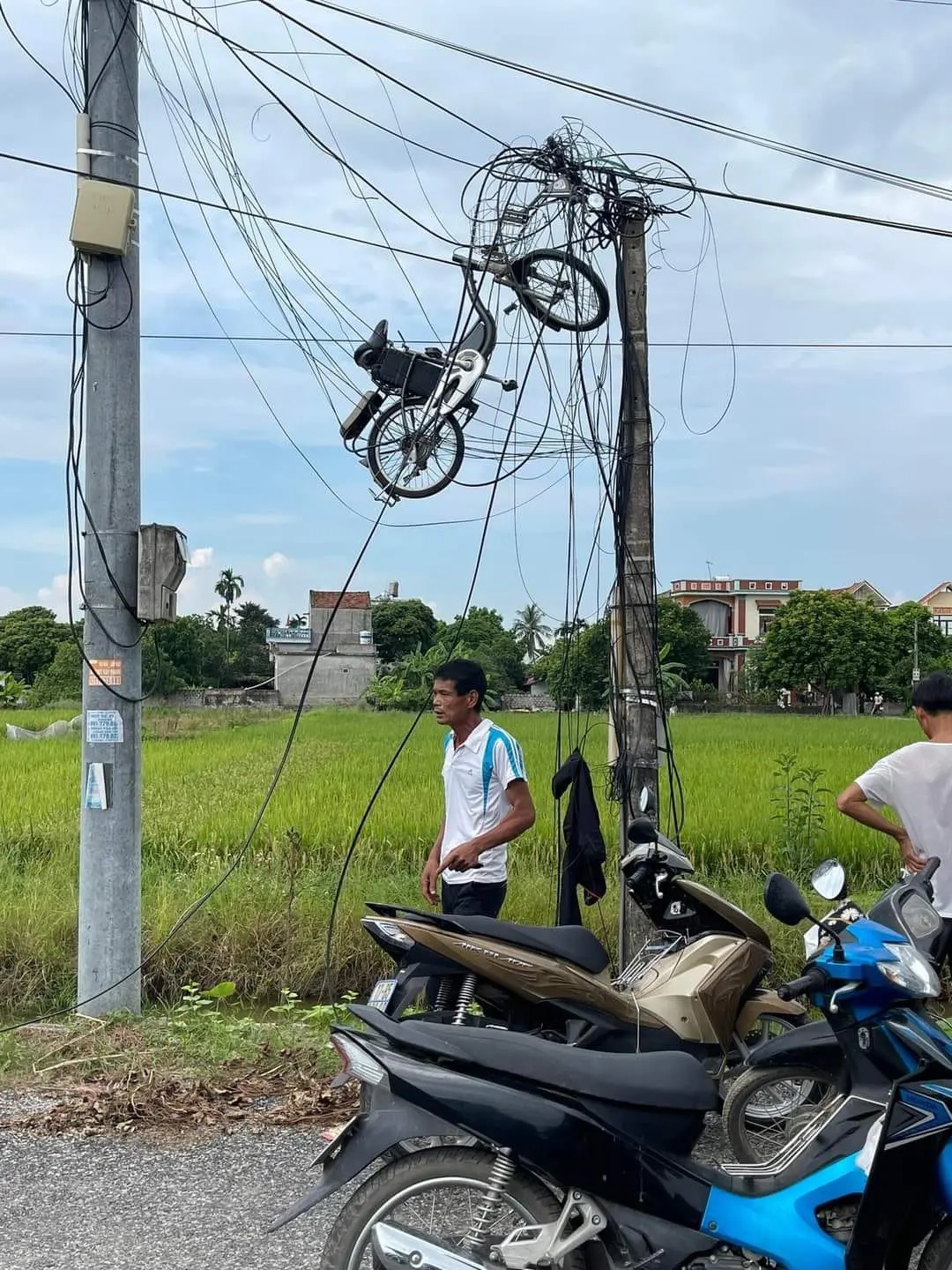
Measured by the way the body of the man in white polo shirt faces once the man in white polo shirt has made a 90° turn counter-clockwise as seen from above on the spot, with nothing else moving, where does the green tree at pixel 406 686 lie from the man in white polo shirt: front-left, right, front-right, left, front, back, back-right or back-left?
back-left

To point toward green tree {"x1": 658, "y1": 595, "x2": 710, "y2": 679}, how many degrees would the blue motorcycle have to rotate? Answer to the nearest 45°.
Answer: approximately 90° to its left

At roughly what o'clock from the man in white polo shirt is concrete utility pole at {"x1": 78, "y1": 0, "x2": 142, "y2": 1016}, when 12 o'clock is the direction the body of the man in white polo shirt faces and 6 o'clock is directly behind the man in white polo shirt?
The concrete utility pole is roughly at 2 o'clock from the man in white polo shirt.

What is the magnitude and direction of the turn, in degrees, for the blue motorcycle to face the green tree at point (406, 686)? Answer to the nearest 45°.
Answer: approximately 90° to its left

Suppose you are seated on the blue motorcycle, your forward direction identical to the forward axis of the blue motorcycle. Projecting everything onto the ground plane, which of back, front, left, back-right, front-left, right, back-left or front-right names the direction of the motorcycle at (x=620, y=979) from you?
left

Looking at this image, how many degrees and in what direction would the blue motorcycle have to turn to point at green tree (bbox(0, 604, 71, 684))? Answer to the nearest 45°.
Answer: approximately 135° to its left

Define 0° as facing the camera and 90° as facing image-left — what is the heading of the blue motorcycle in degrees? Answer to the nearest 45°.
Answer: approximately 270°

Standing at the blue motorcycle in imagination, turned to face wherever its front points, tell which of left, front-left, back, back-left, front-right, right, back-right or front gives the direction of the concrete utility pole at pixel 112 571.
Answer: back-left

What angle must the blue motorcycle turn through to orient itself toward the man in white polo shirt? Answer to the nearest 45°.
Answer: approximately 90° to its left

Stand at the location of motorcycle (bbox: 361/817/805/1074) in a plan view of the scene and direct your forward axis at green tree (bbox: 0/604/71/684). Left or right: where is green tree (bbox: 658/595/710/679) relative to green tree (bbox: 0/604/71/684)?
right

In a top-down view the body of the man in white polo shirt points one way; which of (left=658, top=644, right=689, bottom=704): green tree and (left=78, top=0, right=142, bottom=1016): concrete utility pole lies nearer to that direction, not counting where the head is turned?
the concrete utility pole

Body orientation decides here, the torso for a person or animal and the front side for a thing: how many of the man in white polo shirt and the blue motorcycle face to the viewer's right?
1

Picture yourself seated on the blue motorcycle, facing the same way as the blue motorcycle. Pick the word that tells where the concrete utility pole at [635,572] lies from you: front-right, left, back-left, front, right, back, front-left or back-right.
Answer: left

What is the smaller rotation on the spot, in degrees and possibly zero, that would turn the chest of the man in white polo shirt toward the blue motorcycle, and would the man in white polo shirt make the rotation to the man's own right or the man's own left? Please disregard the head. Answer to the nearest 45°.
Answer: approximately 45° to the man's own left

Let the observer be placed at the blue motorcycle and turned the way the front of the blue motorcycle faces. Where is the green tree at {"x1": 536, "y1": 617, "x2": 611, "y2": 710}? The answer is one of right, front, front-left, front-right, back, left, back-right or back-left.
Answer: left

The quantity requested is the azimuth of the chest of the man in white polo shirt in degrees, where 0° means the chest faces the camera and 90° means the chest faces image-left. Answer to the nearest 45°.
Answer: approximately 45°
